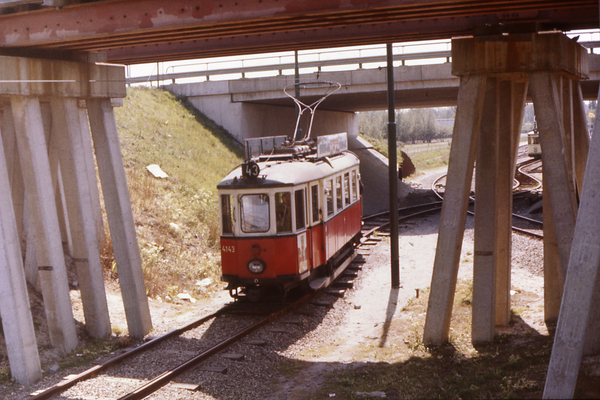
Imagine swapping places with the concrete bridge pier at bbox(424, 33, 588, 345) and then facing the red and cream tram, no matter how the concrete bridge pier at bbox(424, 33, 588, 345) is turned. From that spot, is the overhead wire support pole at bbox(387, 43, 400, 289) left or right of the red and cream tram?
right

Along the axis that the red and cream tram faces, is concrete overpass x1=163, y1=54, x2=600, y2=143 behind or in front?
behind

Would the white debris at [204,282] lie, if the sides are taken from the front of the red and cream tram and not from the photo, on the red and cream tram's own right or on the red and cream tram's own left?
on the red and cream tram's own right

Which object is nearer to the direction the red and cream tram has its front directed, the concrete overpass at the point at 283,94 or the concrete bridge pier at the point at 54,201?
the concrete bridge pier

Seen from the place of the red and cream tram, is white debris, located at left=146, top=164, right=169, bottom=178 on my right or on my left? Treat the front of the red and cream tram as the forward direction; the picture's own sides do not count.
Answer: on my right

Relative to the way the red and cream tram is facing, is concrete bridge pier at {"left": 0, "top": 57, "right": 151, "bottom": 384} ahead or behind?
ahead

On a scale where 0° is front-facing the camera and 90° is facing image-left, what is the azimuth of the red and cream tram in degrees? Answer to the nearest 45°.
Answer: approximately 45°
